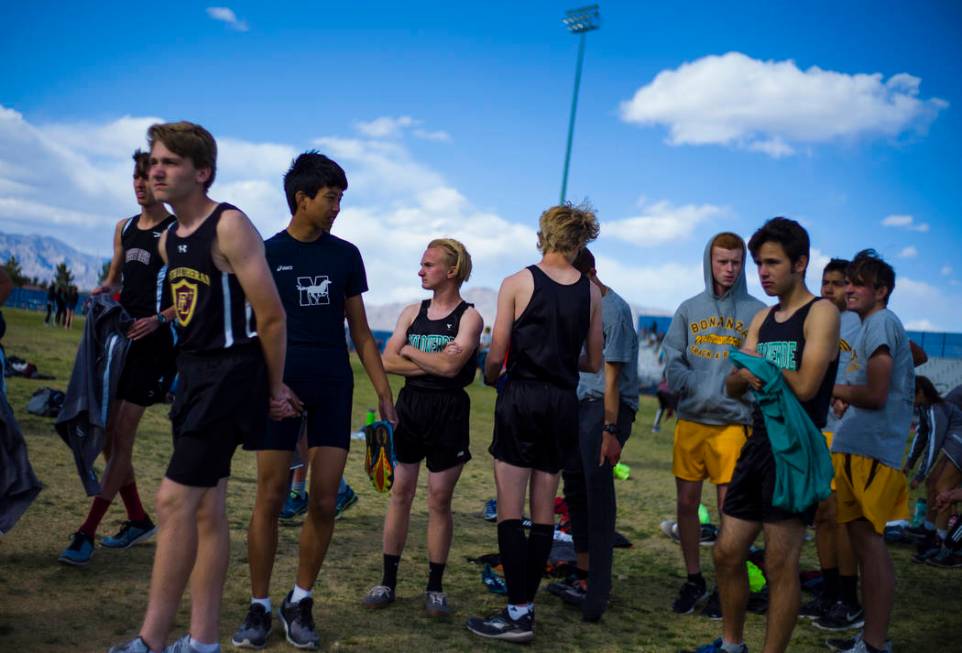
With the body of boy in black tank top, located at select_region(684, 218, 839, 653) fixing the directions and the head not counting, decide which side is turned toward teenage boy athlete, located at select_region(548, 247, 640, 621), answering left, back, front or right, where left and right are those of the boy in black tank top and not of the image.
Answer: right

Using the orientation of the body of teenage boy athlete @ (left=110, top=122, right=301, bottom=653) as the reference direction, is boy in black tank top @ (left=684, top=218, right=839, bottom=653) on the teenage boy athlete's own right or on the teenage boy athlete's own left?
on the teenage boy athlete's own left

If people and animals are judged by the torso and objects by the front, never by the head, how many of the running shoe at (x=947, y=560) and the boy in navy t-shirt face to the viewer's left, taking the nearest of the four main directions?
1

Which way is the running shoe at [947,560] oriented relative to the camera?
to the viewer's left

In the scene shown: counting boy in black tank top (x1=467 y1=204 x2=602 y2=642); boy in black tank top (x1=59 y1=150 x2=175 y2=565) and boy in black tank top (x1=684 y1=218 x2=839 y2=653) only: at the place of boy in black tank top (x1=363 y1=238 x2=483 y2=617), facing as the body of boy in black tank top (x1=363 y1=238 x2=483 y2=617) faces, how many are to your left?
2

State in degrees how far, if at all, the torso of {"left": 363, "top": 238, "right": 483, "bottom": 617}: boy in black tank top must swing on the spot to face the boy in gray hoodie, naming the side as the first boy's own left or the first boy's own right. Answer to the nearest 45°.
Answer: approximately 135° to the first boy's own left

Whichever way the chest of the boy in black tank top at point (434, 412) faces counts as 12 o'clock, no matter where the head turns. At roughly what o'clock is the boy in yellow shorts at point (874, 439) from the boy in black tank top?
The boy in yellow shorts is roughly at 8 o'clock from the boy in black tank top.

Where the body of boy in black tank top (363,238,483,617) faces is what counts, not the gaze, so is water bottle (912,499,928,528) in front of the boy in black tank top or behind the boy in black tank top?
behind
